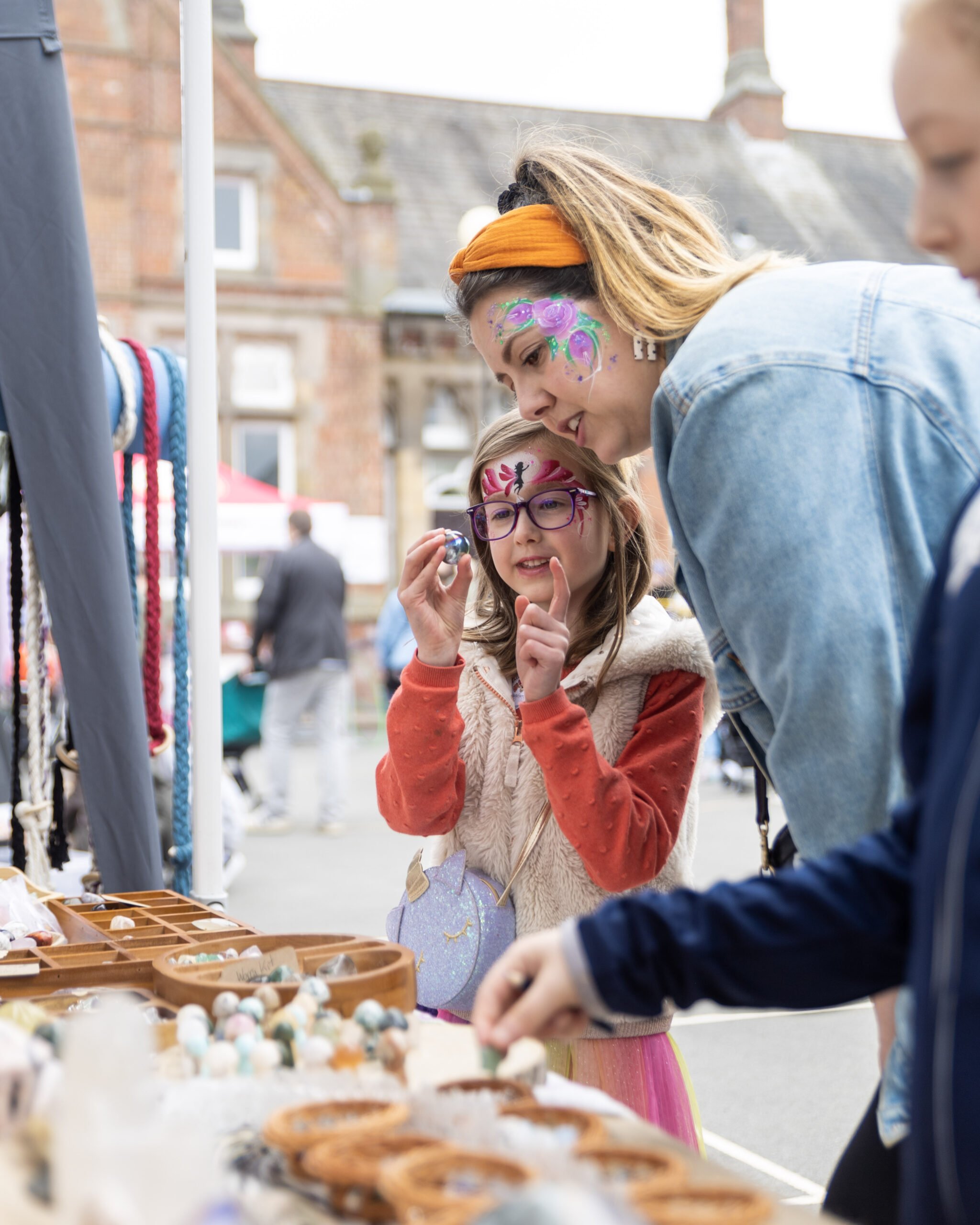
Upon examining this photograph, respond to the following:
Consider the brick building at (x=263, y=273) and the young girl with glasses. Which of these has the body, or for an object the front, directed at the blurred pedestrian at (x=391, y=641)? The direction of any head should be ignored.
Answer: the brick building

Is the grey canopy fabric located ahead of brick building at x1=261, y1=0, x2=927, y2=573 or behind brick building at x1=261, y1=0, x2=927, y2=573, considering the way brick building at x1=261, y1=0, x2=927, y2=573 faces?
ahead

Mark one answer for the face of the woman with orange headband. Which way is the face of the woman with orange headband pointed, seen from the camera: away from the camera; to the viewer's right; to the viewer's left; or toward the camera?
to the viewer's left

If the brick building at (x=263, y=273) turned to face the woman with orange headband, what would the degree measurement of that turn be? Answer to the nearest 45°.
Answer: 0° — it already faces them

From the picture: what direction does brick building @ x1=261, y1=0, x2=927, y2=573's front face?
toward the camera

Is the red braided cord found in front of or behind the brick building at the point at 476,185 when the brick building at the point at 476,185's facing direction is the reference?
in front

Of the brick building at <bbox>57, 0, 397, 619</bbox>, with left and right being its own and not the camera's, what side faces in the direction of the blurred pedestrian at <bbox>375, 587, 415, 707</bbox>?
front

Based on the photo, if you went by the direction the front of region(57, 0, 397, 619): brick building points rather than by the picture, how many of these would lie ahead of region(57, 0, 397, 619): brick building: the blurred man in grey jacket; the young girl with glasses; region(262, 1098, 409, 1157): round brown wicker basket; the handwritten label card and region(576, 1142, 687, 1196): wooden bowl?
5

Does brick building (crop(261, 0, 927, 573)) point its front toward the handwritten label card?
yes

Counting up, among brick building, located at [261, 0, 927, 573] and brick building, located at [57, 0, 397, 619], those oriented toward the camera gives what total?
2

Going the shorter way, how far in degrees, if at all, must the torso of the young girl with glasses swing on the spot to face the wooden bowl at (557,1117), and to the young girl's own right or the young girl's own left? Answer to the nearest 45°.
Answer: approximately 45° to the young girl's own left

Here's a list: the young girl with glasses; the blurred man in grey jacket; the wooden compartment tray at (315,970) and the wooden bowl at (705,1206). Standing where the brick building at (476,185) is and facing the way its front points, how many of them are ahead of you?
4

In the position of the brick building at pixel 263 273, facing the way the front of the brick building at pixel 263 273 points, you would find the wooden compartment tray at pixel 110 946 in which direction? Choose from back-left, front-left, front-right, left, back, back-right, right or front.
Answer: front

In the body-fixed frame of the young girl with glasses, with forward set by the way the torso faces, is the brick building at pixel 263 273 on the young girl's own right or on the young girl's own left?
on the young girl's own right

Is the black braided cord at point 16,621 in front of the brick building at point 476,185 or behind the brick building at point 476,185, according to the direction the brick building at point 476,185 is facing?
in front

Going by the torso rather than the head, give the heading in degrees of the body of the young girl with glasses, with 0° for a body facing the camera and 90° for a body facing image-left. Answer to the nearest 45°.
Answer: approximately 45°

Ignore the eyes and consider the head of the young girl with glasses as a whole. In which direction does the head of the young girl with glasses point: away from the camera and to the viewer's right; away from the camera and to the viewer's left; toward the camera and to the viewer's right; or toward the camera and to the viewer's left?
toward the camera and to the viewer's left
